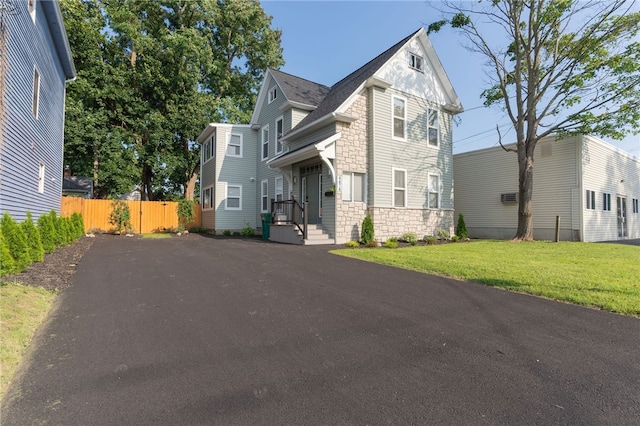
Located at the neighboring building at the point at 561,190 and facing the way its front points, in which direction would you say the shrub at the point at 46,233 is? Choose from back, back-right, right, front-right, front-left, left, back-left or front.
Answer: right

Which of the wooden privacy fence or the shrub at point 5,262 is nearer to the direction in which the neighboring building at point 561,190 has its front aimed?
the shrub

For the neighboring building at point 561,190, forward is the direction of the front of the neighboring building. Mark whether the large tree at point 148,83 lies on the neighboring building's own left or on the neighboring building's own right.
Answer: on the neighboring building's own right

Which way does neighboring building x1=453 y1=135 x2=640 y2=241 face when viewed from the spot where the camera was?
facing the viewer and to the right of the viewer

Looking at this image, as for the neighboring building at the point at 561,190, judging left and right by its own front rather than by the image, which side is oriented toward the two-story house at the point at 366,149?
right

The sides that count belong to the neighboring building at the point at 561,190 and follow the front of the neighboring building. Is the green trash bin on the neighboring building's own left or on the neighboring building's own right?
on the neighboring building's own right

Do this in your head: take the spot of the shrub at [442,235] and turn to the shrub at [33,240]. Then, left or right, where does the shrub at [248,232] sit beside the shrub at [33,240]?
right

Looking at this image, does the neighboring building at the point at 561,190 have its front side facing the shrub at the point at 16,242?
no

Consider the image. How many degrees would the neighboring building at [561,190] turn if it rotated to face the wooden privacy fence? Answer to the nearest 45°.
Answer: approximately 90° to its right

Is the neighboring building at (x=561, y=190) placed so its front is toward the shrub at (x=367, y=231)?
no

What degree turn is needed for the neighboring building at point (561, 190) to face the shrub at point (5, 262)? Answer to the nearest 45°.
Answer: approximately 45° to its right

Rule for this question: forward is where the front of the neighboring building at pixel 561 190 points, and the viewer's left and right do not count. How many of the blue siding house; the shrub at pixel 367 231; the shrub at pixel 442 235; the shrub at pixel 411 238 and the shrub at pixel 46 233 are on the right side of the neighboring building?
5

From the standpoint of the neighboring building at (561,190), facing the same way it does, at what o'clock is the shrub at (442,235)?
The shrub is roughly at 3 o'clock from the neighboring building.

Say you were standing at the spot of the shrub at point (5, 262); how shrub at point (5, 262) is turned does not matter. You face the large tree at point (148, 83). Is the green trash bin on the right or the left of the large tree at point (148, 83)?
right
